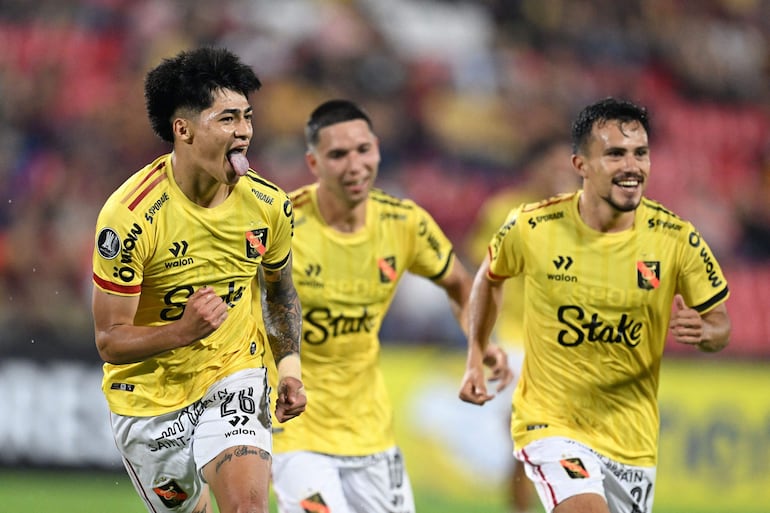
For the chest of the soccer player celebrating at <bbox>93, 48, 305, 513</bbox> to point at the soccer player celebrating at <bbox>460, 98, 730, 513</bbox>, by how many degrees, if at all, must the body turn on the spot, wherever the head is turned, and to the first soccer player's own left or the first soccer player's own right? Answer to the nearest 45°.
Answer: approximately 45° to the first soccer player's own left

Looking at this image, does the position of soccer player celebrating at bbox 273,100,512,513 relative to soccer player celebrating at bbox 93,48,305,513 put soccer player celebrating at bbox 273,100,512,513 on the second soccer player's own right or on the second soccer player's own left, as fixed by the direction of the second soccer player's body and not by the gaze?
on the second soccer player's own left

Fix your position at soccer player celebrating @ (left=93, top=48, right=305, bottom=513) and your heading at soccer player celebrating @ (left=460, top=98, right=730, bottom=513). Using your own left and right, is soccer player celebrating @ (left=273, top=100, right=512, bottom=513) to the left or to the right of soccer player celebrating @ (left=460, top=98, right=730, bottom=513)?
left

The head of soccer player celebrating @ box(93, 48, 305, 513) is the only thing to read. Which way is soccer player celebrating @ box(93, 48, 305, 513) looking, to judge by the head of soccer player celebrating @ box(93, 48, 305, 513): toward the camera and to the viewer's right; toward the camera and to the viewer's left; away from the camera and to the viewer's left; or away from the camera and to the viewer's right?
toward the camera and to the viewer's right

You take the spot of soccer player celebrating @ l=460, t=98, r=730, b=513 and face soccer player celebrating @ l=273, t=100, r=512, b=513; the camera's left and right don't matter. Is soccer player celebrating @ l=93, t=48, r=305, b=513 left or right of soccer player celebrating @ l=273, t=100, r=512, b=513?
left
